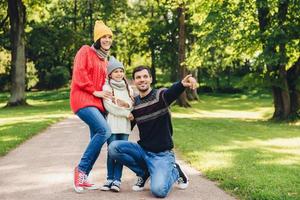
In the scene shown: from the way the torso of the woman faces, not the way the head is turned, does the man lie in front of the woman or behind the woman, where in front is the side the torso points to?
in front

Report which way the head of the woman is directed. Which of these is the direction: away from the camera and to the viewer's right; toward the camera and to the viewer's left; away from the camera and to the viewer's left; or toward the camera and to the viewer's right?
toward the camera and to the viewer's right

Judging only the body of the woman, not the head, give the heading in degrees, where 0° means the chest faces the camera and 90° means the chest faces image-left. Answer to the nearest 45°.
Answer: approximately 315°

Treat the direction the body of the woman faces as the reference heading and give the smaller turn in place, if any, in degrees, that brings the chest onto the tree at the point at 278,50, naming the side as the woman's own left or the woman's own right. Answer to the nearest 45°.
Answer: approximately 90° to the woman's own left
